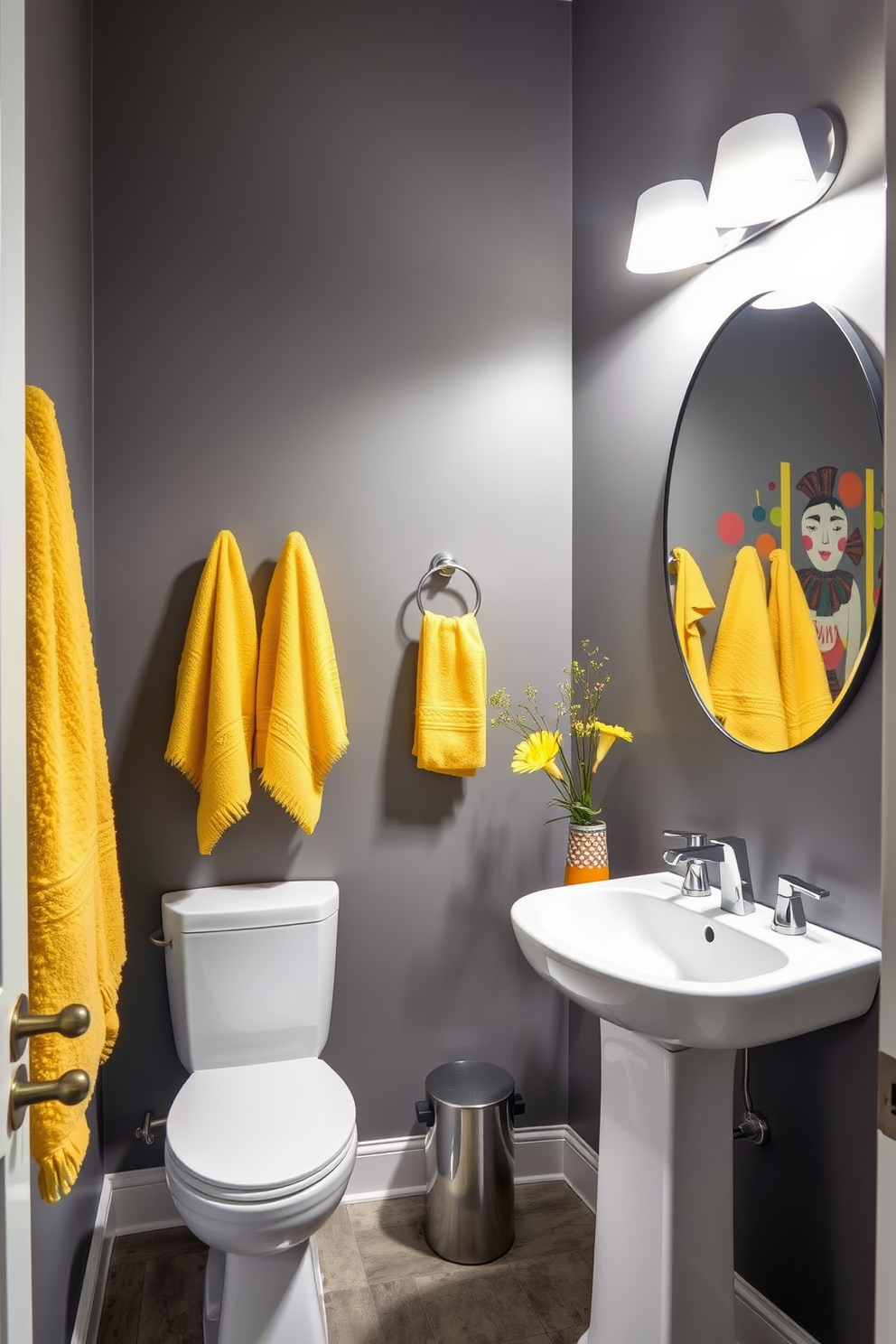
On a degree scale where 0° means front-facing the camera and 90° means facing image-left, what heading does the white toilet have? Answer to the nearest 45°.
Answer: approximately 0°

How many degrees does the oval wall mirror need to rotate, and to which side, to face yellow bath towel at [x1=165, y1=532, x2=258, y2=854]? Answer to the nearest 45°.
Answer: approximately 45° to its right

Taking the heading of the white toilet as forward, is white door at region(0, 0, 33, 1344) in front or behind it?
in front

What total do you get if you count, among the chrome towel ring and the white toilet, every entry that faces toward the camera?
2

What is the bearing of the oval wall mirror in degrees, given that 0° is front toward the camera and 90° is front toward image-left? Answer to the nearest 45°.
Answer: approximately 45°

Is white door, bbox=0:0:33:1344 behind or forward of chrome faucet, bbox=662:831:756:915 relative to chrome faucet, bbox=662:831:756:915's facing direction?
forward

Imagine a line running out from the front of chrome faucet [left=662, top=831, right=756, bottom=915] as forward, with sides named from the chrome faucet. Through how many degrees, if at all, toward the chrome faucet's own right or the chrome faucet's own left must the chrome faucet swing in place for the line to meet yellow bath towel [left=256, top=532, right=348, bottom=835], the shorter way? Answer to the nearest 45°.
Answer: approximately 45° to the chrome faucet's own right

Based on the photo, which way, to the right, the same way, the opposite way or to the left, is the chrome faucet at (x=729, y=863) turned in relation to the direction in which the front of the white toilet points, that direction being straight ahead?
to the right

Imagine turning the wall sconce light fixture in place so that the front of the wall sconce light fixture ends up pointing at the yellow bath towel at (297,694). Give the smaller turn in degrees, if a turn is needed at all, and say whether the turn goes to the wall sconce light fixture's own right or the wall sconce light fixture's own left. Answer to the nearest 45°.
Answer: approximately 45° to the wall sconce light fixture's own right

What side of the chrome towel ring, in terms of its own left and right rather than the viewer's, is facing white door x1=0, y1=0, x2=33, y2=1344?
front
